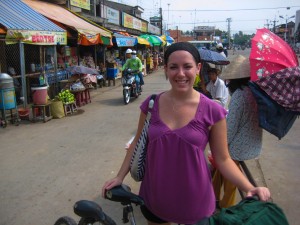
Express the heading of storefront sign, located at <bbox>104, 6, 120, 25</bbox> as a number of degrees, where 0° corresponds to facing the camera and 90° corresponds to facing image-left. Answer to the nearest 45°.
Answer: approximately 315°

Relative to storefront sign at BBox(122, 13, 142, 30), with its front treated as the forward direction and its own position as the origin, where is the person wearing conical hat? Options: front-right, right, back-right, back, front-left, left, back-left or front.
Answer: front-right

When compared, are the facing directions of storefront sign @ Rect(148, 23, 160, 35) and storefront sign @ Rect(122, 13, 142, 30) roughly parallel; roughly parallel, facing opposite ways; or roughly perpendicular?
roughly parallel

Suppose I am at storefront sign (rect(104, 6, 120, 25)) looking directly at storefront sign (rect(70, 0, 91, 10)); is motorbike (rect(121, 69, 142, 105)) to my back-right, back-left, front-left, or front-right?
front-left

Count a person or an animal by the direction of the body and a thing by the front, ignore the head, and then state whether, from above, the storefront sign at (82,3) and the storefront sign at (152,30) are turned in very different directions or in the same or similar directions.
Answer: same or similar directions

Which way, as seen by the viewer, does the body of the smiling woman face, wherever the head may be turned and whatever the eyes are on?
toward the camera

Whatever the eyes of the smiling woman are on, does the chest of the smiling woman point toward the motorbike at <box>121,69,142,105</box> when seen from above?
no

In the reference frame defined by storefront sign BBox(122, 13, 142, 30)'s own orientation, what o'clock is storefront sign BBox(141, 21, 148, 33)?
storefront sign BBox(141, 21, 148, 33) is roughly at 8 o'clock from storefront sign BBox(122, 13, 142, 30).

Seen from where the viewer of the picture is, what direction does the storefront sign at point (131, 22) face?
facing the viewer and to the right of the viewer

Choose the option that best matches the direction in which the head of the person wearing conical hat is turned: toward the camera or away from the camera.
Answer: away from the camera

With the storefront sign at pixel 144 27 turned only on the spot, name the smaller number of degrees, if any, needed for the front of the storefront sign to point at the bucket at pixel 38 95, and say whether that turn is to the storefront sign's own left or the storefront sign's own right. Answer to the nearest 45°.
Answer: approximately 45° to the storefront sign's own right

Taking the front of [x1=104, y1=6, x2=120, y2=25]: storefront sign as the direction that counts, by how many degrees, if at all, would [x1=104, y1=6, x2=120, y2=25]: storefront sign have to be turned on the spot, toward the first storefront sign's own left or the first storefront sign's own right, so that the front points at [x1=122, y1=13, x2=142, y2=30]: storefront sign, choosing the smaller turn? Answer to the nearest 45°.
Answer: approximately 135° to the first storefront sign's own left

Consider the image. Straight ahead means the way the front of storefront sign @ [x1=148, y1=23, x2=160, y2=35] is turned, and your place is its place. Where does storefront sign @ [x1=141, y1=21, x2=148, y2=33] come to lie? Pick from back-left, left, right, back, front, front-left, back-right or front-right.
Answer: front-right

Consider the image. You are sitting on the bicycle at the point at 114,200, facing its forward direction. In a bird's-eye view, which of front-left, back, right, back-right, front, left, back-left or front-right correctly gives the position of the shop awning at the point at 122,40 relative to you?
back-left

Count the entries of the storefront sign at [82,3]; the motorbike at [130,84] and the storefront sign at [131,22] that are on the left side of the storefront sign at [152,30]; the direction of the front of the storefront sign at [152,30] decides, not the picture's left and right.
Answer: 0

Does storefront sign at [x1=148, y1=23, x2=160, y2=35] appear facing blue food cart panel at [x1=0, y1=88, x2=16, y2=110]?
no
